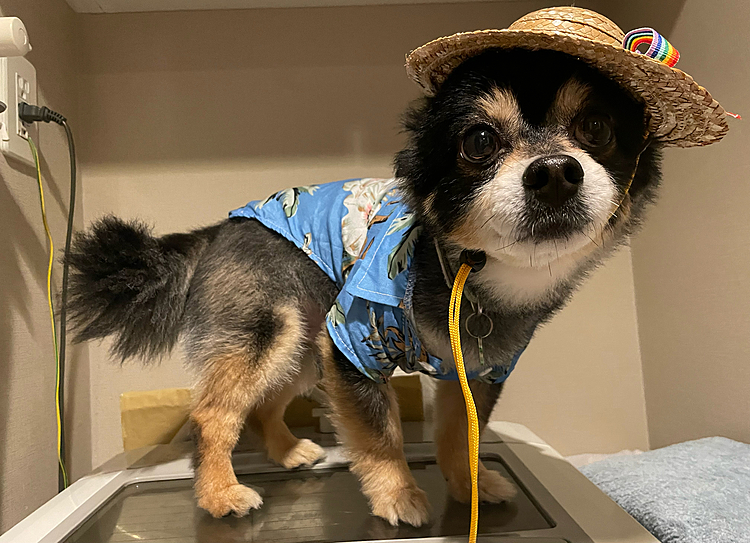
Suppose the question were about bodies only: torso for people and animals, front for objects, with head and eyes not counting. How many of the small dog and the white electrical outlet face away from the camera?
0

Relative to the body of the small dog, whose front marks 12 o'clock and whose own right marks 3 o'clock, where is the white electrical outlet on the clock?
The white electrical outlet is roughly at 5 o'clock from the small dog.

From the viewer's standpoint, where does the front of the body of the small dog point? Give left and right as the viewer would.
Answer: facing the viewer and to the right of the viewer

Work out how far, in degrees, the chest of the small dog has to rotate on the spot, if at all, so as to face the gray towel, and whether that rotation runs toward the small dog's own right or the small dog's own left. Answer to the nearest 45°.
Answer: approximately 45° to the small dog's own left

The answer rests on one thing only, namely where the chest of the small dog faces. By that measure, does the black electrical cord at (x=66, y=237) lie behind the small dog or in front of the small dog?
behind

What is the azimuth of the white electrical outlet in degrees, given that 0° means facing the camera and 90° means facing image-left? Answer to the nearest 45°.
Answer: approximately 315°

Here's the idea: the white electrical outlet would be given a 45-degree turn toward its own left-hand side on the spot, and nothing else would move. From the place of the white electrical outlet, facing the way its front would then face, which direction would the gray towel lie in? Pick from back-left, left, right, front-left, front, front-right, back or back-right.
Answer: front-right

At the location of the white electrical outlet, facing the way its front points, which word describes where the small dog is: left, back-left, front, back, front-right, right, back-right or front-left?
front

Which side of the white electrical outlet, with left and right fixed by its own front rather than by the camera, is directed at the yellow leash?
front
